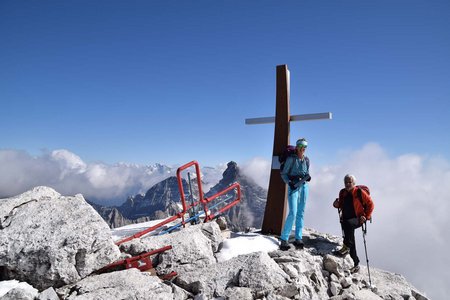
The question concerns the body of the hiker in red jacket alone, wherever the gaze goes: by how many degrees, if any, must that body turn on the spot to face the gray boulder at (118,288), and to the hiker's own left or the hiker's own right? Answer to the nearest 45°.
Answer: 0° — they already face it

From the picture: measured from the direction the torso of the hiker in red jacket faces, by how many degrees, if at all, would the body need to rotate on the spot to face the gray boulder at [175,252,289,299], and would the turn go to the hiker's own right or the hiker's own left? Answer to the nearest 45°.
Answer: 0° — they already face it

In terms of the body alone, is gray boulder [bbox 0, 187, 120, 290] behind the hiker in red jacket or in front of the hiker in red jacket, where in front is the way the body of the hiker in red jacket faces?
in front

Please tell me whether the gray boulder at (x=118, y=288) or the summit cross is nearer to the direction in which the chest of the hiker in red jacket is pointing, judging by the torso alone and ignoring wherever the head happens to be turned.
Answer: the gray boulder

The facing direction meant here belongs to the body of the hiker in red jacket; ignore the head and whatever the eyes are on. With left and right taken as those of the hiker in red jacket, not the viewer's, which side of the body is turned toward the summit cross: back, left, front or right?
right

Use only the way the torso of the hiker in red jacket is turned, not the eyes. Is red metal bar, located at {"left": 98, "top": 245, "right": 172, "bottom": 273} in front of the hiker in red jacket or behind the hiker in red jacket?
in front

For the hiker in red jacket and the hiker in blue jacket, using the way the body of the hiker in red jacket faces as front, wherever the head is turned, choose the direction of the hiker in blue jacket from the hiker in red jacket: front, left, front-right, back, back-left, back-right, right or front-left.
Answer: front-right

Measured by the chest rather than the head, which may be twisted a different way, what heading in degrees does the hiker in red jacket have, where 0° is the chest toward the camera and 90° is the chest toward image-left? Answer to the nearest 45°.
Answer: approximately 45°

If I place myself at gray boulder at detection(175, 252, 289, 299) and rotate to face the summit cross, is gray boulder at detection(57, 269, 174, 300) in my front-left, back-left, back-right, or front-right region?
back-left
